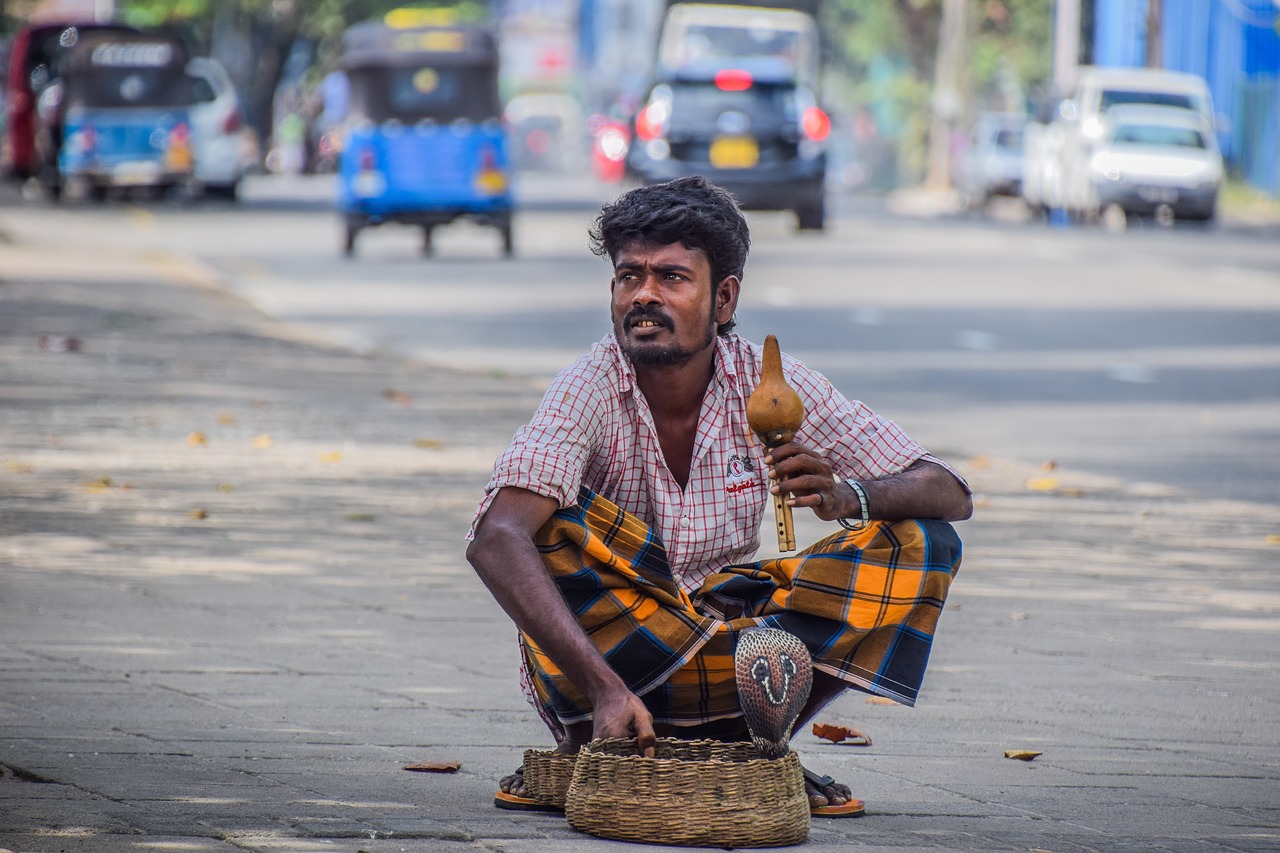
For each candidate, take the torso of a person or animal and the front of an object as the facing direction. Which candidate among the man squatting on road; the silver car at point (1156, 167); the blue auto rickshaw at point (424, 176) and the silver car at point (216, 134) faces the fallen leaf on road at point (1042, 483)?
the silver car at point (1156, 167)

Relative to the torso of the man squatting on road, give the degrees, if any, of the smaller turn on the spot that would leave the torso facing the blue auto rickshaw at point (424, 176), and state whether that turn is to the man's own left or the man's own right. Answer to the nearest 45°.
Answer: approximately 180°

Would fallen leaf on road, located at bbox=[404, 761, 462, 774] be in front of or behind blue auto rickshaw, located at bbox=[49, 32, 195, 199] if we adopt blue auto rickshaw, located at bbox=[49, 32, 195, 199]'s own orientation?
behind

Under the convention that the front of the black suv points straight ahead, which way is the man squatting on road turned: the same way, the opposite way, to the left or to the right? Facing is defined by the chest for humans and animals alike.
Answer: the opposite way

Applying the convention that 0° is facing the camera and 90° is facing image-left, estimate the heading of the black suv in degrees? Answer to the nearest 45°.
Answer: approximately 180°

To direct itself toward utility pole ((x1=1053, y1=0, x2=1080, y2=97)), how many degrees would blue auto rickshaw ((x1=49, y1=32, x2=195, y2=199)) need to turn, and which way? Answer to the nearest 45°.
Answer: approximately 90° to its right

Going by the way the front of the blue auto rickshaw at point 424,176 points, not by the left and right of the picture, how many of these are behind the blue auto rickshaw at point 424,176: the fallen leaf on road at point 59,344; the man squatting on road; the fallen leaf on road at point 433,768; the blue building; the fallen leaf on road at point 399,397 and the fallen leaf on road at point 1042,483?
5

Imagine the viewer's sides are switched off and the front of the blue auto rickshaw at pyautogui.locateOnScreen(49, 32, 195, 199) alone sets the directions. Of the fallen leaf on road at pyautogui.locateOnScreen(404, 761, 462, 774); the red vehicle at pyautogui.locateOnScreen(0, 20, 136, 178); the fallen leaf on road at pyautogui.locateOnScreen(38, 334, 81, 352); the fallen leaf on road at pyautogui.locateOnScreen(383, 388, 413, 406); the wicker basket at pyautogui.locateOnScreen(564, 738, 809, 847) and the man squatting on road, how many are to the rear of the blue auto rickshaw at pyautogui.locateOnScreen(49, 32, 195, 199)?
5

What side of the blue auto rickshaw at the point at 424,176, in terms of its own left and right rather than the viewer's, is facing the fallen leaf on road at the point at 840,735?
back

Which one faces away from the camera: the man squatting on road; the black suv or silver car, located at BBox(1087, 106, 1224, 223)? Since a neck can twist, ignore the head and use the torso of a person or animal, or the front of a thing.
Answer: the black suv

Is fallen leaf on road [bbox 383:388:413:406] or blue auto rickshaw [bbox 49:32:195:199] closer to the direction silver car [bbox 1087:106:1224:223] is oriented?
the fallen leaf on road

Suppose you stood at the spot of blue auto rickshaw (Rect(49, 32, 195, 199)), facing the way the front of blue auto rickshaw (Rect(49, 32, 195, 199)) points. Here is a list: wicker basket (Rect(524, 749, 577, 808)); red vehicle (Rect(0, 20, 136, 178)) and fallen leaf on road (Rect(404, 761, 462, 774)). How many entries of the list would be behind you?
2

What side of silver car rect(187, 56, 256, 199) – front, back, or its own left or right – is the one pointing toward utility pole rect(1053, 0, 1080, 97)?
right

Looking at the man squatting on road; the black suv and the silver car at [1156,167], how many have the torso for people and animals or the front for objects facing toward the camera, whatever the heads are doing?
2

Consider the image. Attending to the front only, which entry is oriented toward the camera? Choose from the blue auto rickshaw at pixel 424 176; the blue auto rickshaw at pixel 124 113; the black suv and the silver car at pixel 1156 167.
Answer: the silver car

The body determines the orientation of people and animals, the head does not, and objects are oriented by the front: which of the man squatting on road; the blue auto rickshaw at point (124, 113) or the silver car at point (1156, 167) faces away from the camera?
the blue auto rickshaw
